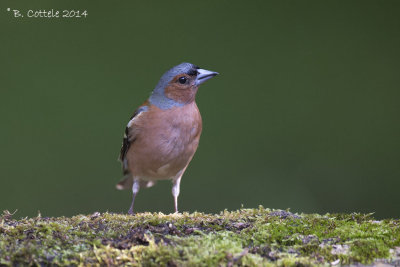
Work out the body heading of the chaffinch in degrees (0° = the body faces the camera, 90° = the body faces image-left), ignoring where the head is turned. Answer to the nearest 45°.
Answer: approximately 315°
